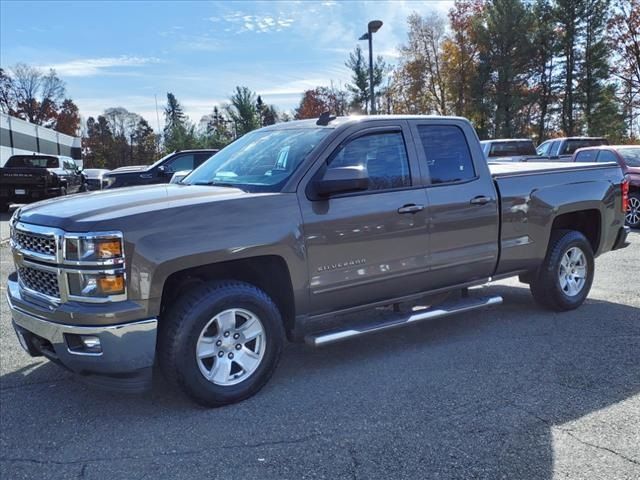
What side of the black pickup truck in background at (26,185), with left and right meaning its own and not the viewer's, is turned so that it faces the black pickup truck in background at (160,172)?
right

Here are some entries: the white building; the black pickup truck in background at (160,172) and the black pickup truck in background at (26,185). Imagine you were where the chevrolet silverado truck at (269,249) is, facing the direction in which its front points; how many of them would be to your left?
0

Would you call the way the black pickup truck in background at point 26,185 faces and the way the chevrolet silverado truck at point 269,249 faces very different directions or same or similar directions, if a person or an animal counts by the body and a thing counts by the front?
very different directions

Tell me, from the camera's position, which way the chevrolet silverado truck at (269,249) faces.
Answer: facing the viewer and to the left of the viewer

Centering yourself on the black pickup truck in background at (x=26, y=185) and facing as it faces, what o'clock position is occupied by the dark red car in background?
The dark red car in background is roughly at 3 o'clock from the black pickup truck in background.

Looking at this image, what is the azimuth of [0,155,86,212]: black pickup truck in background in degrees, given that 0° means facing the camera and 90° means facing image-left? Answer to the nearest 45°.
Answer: approximately 225°

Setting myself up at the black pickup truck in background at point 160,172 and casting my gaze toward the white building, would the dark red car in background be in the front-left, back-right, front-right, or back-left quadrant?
back-right

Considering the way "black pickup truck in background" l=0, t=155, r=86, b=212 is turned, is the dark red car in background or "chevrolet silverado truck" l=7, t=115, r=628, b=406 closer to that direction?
the dark red car in background

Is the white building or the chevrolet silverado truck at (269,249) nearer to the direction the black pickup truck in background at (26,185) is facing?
the white building

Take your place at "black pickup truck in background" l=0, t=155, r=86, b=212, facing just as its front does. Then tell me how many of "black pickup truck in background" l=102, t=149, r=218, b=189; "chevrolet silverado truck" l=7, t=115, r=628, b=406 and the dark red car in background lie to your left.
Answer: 0

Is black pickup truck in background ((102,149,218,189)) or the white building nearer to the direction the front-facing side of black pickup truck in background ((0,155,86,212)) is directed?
the white building

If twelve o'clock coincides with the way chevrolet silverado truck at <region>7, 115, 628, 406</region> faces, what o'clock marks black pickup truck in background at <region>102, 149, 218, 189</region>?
The black pickup truck in background is roughly at 4 o'clock from the chevrolet silverado truck.

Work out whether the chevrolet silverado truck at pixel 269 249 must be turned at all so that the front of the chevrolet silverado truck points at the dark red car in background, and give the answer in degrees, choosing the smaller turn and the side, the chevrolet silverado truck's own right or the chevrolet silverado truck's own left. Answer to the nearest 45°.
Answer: approximately 180°

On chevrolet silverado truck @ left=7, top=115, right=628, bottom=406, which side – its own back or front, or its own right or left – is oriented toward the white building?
right

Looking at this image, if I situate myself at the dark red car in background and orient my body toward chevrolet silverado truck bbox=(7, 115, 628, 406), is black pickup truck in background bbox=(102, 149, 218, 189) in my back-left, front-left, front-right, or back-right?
front-right
